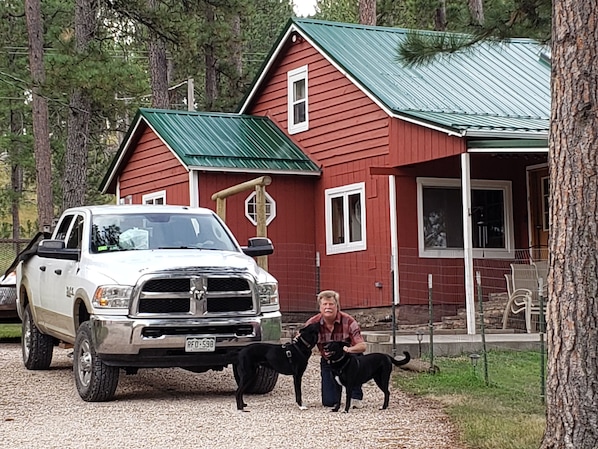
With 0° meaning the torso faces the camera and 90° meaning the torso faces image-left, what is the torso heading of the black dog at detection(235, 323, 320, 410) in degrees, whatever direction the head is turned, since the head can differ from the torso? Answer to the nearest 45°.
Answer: approximately 270°

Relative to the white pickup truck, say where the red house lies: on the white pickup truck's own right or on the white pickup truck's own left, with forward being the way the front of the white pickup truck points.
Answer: on the white pickup truck's own left

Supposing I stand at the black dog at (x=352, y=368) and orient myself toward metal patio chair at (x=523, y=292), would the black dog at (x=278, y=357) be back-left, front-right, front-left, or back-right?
back-left

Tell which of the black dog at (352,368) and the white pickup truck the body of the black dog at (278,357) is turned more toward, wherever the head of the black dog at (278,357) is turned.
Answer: the black dog

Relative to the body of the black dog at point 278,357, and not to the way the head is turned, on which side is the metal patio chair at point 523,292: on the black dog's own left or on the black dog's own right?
on the black dog's own left

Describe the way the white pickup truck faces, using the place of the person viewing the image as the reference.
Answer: facing the viewer and to the right of the viewer

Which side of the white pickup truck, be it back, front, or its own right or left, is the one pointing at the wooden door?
left

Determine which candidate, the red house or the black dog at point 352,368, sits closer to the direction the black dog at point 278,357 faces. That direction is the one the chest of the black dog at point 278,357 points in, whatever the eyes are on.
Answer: the black dog
